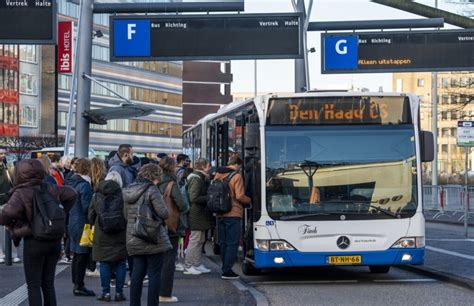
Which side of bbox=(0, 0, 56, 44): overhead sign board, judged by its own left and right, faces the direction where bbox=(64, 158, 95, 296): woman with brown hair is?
front

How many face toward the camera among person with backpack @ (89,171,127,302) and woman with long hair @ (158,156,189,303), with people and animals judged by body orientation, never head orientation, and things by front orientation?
0

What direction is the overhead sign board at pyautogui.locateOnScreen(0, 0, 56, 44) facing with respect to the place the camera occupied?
facing the viewer

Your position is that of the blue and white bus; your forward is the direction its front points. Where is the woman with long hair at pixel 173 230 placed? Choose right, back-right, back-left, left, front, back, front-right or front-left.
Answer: front-right

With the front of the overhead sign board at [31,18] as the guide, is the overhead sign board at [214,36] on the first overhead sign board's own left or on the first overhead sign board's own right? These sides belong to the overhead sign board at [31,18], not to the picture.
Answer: on the first overhead sign board's own left

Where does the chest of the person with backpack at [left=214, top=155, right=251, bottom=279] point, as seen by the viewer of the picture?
to the viewer's right

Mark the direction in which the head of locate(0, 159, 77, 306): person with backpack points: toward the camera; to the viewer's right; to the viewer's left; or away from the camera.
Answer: away from the camera

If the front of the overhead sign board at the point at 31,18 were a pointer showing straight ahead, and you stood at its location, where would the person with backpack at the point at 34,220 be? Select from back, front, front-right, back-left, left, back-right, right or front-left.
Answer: front

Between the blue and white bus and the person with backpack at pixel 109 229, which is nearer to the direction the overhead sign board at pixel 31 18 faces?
the person with backpack

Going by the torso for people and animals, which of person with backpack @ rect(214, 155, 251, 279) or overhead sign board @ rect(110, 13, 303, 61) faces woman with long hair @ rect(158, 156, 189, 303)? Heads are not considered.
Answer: the overhead sign board

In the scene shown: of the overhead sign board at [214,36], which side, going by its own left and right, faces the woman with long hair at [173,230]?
front
